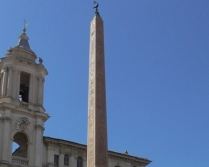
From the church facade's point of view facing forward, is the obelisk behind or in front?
in front

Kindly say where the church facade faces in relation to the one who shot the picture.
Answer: facing the viewer and to the right of the viewer
